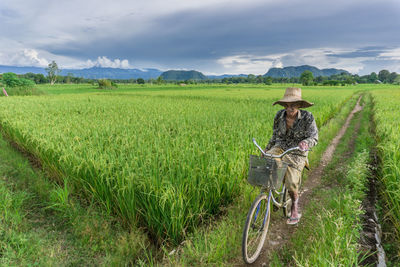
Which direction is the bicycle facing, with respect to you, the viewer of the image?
facing the viewer and to the left of the viewer
